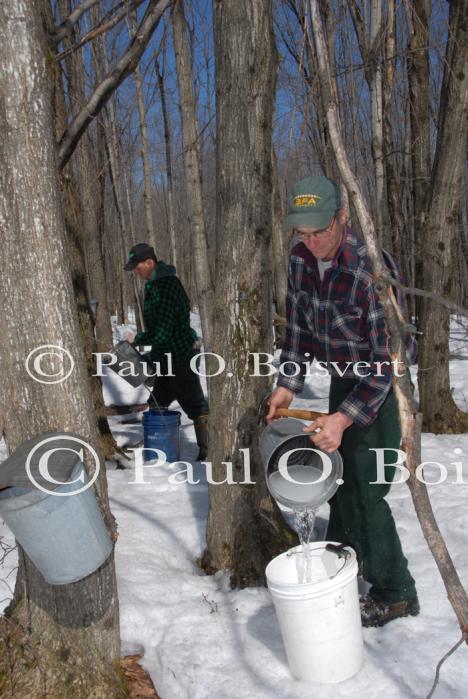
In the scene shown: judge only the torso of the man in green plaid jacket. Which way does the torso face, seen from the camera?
to the viewer's left

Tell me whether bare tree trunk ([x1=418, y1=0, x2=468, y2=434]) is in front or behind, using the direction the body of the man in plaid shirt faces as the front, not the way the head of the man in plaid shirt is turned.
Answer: behind

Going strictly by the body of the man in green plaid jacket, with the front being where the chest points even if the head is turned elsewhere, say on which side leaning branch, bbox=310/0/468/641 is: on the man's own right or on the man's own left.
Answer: on the man's own left

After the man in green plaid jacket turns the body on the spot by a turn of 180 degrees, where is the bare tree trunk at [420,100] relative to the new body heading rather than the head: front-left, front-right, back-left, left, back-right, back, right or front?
front-left

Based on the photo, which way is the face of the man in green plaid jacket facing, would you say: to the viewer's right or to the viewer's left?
to the viewer's left

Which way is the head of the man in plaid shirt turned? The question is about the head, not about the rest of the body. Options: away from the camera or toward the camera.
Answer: toward the camera

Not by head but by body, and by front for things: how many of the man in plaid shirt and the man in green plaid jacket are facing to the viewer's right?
0

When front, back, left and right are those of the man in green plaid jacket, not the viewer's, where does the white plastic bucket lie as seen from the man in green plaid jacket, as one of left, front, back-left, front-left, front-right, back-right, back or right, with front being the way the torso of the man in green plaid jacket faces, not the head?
left

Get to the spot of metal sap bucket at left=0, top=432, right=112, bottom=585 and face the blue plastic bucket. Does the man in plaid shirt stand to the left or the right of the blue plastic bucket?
right

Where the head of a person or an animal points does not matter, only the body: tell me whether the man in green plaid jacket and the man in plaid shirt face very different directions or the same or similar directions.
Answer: same or similar directions

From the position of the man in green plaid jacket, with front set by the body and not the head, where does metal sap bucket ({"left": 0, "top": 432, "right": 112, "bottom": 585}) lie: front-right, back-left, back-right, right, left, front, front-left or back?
left
